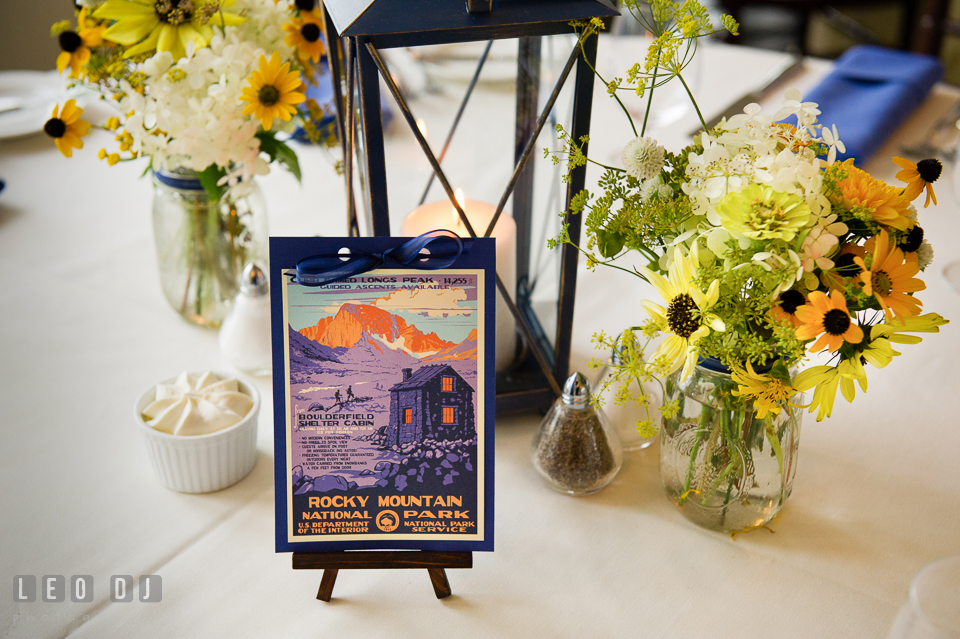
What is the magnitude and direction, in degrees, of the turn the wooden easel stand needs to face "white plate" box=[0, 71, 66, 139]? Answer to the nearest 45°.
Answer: approximately 135° to its right

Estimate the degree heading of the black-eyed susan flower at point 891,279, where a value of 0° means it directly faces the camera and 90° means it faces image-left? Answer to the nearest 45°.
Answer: approximately 315°

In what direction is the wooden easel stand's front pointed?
toward the camera

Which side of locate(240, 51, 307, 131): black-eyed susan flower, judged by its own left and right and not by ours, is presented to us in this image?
front

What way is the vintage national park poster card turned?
toward the camera

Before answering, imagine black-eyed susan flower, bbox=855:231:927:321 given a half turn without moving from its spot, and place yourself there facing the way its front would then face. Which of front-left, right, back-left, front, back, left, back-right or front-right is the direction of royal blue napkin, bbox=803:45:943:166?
front-right
